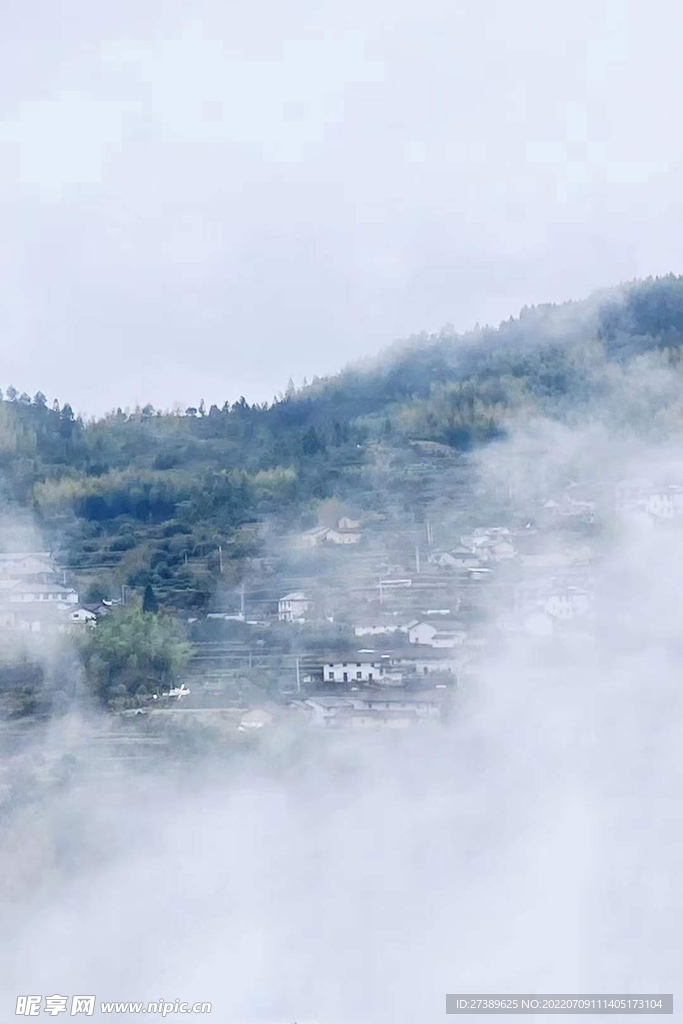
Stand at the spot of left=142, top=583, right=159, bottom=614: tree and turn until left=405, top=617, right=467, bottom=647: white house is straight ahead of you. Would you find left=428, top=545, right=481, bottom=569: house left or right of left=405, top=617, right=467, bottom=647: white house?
left

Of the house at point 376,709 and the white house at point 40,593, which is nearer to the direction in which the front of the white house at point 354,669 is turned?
the house

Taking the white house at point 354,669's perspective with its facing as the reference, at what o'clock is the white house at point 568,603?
the white house at point 568,603 is roughly at 9 o'clock from the white house at point 354,669.

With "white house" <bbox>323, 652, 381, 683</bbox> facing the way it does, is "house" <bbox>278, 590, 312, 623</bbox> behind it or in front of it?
behind

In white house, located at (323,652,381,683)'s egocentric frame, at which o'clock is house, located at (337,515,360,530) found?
The house is roughly at 6 o'clock from the white house.

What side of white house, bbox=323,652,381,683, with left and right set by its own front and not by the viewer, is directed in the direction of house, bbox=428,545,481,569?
back

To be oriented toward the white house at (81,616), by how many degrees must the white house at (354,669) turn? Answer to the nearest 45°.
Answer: approximately 135° to its right

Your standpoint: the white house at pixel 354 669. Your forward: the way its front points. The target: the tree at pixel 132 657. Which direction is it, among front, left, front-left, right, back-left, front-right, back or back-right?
right

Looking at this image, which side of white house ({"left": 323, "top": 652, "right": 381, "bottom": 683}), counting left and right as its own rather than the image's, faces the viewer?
front

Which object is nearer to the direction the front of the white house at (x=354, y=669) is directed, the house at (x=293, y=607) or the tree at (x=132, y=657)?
the tree

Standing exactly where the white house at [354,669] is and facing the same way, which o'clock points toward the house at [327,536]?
The house is roughly at 6 o'clock from the white house.

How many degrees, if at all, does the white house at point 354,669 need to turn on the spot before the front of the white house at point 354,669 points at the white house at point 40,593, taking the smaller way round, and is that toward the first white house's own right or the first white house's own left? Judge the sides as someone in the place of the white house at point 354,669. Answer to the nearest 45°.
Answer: approximately 135° to the first white house's own right

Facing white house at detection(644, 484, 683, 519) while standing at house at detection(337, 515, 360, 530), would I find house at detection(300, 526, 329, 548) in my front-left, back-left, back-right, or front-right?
back-right
